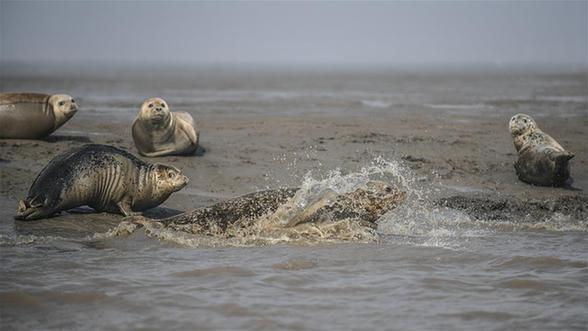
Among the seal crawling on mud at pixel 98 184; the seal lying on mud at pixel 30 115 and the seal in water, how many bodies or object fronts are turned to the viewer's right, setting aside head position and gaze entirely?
3

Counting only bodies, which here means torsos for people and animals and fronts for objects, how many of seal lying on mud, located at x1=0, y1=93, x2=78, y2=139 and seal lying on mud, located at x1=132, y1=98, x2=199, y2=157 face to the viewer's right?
1

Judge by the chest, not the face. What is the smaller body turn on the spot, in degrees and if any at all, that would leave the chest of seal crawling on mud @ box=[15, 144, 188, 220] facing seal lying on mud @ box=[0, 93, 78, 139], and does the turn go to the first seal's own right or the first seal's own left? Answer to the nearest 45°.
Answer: approximately 90° to the first seal's own left

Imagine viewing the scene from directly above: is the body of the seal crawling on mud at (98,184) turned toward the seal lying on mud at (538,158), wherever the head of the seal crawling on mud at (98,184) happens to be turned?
yes

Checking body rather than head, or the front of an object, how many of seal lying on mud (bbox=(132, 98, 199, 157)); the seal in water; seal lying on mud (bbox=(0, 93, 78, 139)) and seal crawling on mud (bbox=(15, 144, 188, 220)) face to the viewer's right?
3

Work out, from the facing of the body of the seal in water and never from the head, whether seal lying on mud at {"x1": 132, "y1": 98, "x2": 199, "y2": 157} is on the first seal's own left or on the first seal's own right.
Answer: on the first seal's own left

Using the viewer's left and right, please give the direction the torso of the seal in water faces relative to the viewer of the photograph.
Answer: facing to the right of the viewer

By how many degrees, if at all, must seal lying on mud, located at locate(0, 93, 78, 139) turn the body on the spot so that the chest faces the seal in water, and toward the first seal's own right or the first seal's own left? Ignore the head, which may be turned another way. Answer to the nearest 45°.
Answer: approximately 90° to the first seal's own right

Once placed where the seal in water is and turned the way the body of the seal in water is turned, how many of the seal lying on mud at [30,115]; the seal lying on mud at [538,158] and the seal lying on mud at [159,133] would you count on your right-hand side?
0

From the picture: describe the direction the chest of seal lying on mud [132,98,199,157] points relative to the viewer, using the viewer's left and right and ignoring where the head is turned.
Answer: facing the viewer and to the left of the viewer

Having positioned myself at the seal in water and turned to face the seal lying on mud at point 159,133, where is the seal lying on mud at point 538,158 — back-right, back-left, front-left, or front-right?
front-right

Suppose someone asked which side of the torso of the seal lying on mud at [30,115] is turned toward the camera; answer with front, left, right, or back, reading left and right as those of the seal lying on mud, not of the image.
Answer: right

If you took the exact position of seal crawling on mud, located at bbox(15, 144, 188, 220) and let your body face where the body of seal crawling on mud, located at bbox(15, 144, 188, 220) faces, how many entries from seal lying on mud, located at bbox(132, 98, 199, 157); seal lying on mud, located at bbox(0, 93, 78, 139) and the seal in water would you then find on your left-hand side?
2

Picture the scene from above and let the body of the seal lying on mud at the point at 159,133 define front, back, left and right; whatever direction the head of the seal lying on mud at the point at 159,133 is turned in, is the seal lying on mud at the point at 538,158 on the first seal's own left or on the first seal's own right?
on the first seal's own left

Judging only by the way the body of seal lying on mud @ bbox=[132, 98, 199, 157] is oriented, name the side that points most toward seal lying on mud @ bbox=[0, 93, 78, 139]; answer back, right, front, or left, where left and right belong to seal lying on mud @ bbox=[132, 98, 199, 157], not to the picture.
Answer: right

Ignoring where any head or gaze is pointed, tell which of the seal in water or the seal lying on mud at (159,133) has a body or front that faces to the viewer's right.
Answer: the seal in water

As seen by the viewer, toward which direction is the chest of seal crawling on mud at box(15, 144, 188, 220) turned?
to the viewer's right

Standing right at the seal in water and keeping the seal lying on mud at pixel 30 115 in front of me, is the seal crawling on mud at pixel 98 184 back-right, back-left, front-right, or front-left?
front-left

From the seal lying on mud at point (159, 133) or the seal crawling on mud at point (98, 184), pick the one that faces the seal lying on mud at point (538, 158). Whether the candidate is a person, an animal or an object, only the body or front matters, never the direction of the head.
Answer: the seal crawling on mud at point (98, 184)
